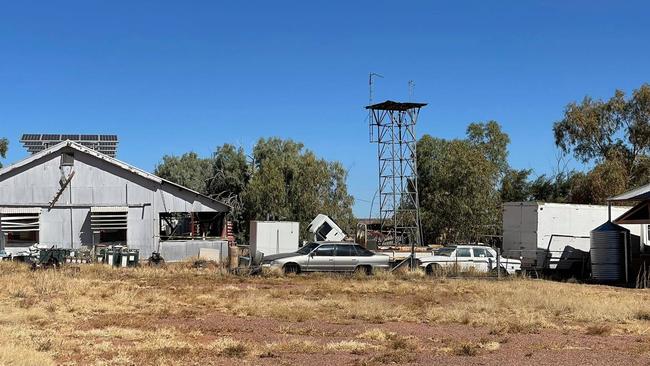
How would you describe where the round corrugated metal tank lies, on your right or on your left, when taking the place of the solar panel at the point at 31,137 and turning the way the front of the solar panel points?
on your left

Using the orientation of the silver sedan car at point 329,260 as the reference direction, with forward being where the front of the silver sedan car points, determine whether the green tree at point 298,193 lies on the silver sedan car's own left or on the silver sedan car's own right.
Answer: on the silver sedan car's own right

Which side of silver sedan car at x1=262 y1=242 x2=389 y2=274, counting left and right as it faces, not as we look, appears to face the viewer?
left

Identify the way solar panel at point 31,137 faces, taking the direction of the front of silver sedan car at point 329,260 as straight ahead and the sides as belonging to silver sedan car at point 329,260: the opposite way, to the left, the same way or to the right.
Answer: to the left

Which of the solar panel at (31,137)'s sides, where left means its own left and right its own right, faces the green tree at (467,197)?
left

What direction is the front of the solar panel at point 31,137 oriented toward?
toward the camera

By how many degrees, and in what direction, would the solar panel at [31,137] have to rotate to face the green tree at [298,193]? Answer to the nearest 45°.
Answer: approximately 90° to its left
